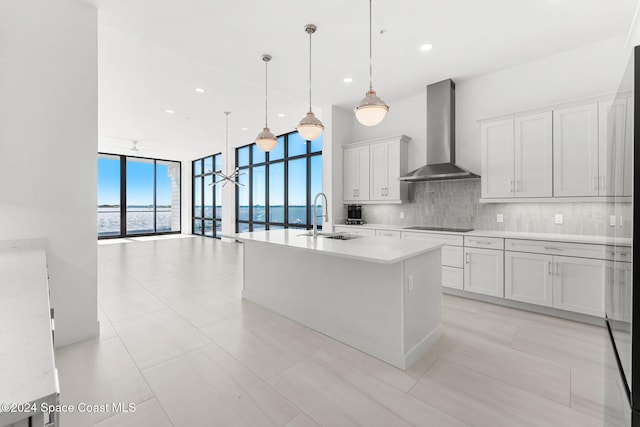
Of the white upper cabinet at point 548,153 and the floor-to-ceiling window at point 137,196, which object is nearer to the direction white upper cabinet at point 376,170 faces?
the floor-to-ceiling window

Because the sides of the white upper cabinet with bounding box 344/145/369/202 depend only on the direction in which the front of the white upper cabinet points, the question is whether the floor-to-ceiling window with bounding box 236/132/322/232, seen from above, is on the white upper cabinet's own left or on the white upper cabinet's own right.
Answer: on the white upper cabinet's own right

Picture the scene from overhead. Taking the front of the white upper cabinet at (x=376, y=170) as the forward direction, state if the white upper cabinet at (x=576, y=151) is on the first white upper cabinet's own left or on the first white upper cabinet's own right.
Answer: on the first white upper cabinet's own left

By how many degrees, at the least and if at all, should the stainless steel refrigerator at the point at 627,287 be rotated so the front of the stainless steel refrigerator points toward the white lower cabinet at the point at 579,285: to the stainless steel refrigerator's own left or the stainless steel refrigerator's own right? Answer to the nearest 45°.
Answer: approximately 90° to the stainless steel refrigerator's own right

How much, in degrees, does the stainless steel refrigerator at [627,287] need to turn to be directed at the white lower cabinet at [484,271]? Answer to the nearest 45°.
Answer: approximately 45° to its right

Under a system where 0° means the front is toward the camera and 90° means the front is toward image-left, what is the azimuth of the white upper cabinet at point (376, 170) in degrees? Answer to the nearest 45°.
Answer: approximately 45°

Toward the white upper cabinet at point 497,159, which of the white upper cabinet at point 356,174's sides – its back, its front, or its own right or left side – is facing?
left

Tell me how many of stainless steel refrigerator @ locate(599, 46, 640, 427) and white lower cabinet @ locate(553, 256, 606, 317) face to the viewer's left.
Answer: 1

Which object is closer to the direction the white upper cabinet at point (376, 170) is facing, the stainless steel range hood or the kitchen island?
the kitchen island

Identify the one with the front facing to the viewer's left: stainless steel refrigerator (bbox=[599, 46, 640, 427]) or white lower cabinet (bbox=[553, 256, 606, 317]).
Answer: the stainless steel refrigerator

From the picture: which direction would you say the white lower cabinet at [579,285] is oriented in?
toward the camera

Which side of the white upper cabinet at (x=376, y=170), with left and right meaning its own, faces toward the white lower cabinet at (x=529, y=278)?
left

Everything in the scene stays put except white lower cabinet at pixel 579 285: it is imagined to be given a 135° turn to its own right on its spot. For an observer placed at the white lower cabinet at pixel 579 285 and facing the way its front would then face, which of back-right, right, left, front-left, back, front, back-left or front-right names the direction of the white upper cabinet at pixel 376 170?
front-left

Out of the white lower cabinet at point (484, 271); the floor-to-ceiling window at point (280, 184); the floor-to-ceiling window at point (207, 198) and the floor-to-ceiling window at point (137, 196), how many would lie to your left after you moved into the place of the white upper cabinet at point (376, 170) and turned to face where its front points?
1

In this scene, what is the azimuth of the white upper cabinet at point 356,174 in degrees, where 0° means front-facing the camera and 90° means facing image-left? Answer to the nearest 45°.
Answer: approximately 45°

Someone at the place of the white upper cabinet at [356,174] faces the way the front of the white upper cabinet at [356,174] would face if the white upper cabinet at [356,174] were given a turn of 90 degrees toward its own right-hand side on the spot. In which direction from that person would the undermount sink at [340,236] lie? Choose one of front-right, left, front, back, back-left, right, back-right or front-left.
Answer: back-left

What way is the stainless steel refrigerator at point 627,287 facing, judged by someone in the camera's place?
facing to the left of the viewer
